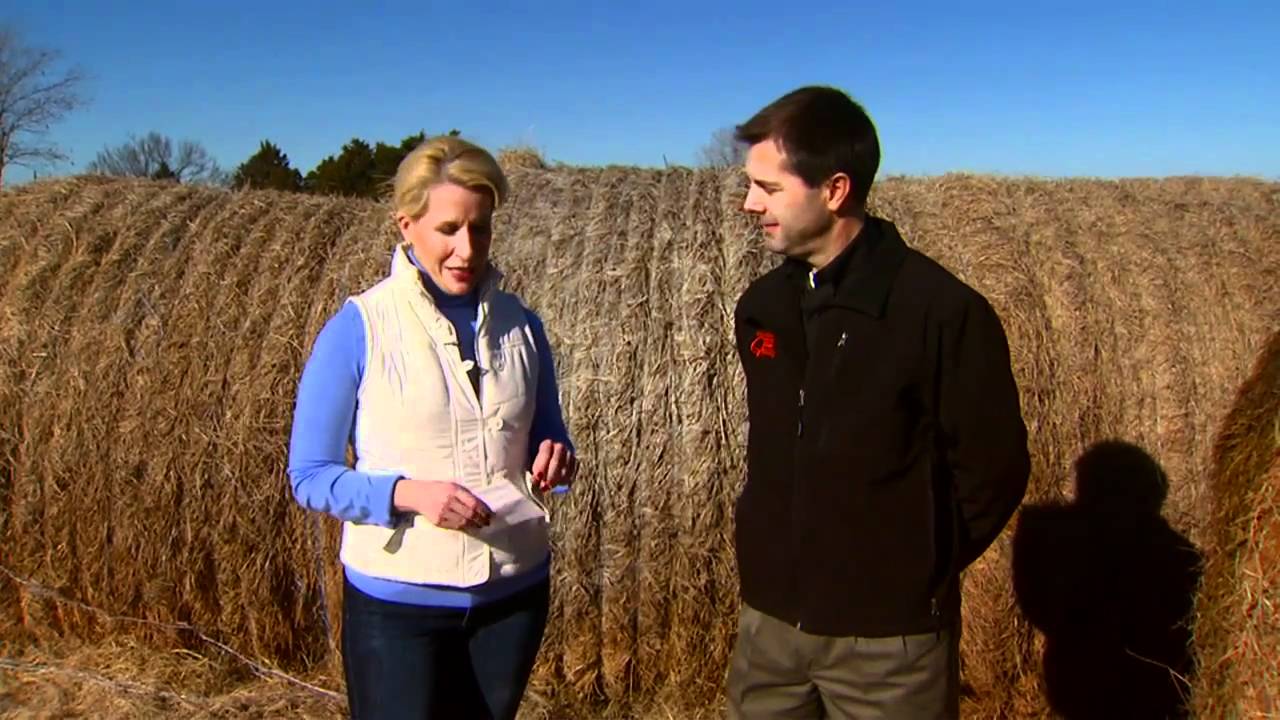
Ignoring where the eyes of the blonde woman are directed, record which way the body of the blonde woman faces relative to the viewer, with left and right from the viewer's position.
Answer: facing the viewer and to the right of the viewer

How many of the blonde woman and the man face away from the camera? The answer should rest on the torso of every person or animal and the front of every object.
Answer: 0

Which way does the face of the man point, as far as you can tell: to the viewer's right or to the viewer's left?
to the viewer's left

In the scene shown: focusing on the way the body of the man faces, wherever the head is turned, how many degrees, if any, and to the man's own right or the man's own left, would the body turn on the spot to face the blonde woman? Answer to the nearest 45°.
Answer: approximately 45° to the man's own right

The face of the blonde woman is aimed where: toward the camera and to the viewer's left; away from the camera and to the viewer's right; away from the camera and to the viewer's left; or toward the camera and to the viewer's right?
toward the camera and to the viewer's right

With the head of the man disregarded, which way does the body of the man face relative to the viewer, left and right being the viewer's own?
facing the viewer and to the left of the viewer

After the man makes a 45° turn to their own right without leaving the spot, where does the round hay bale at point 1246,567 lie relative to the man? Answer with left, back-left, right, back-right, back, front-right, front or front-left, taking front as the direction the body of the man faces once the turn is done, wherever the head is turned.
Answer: back-right

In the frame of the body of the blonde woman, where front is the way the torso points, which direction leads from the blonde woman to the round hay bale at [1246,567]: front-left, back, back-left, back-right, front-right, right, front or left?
front-left

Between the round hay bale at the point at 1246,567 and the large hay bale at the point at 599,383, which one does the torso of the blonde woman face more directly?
the round hay bale
